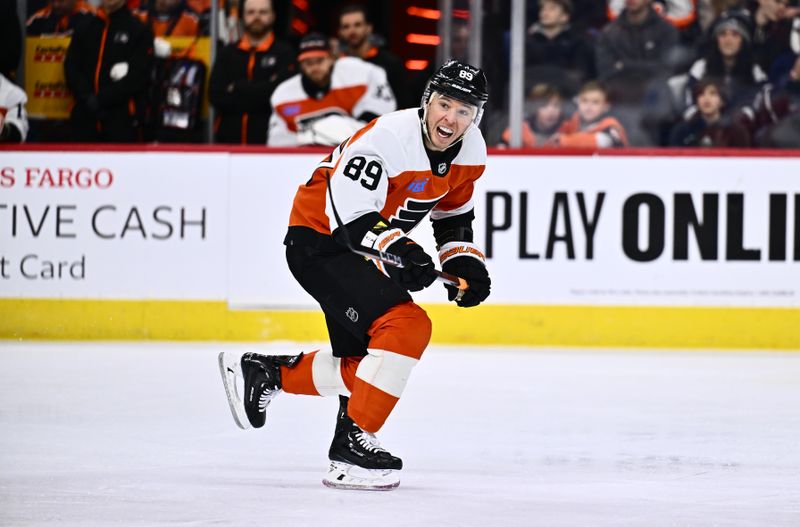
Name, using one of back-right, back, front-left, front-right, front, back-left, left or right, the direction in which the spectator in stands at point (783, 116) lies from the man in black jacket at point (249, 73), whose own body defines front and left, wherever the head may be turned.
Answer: left

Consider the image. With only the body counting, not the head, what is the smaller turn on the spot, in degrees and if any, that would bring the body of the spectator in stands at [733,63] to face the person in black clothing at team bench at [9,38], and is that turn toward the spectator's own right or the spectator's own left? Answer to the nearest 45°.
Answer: approximately 90° to the spectator's own right

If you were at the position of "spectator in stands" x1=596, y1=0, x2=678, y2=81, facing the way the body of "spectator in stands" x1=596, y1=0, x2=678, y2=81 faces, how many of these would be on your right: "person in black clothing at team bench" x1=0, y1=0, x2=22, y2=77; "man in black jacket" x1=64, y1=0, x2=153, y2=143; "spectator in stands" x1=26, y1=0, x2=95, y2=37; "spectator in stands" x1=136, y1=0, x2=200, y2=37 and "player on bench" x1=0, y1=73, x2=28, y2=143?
5

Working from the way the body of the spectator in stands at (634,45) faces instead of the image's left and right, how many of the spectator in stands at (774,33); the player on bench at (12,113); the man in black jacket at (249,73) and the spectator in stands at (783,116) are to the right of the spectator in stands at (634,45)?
2

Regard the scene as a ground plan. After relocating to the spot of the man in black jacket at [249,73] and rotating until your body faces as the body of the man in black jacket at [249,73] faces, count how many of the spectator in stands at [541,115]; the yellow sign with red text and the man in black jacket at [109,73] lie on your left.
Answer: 1

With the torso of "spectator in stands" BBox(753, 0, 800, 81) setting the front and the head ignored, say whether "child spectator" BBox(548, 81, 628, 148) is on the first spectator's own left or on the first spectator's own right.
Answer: on the first spectator's own right

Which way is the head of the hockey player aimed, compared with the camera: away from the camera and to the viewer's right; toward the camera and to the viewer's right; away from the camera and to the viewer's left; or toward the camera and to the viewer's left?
toward the camera and to the viewer's right

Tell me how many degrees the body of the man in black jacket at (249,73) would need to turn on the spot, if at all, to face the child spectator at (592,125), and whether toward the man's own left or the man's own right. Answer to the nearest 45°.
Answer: approximately 90° to the man's own left

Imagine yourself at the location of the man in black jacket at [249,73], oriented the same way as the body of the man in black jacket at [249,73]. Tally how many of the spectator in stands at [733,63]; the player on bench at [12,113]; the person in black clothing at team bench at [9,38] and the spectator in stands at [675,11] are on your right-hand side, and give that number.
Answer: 2

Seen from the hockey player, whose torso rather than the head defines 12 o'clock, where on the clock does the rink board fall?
The rink board is roughly at 8 o'clock from the hockey player.
